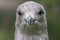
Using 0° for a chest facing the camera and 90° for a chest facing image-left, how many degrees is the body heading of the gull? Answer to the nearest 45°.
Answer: approximately 0°
